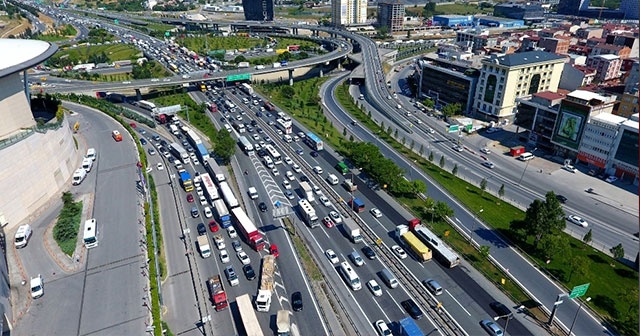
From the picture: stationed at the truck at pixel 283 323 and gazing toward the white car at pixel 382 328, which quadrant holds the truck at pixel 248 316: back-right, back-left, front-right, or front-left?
back-left

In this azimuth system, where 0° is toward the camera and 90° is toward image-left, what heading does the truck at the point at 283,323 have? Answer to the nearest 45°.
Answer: approximately 0°

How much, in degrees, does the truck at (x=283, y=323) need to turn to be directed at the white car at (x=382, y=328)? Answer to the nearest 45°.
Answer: approximately 90° to its left

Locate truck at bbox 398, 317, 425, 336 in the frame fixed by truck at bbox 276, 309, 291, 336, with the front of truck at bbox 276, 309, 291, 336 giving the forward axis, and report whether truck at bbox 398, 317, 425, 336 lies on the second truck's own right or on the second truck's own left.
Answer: on the second truck's own left
